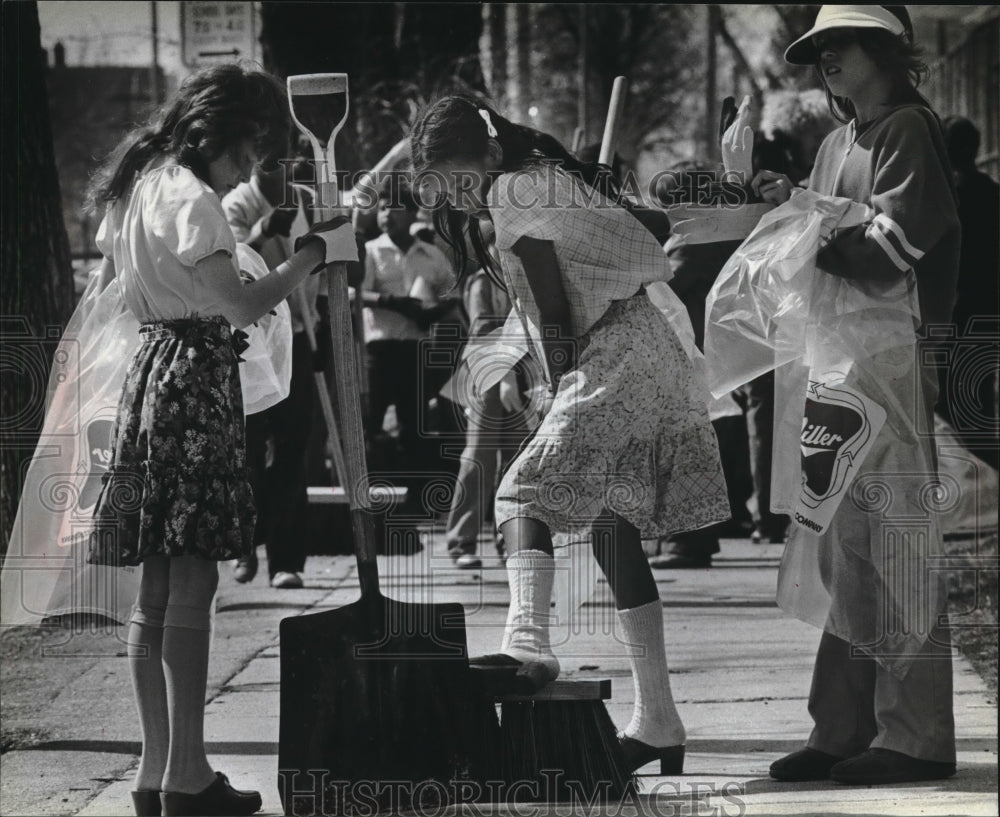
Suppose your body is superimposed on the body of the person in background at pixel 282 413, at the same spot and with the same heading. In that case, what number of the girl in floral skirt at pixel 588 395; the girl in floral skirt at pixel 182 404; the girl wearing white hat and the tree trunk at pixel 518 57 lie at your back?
1

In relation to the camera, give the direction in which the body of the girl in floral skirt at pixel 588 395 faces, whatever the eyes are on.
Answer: to the viewer's left

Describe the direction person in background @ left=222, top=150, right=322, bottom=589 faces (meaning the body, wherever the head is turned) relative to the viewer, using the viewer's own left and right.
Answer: facing the viewer

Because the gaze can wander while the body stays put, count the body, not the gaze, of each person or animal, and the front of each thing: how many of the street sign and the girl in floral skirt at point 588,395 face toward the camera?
1

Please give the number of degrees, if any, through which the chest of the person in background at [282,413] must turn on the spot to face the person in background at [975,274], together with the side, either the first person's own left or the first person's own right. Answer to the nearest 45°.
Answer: approximately 90° to the first person's own left

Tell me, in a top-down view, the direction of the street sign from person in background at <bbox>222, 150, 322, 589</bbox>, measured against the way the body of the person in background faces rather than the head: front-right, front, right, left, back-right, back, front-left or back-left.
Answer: back

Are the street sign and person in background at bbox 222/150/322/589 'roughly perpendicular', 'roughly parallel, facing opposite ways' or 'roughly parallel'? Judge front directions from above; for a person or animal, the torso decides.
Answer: roughly parallel

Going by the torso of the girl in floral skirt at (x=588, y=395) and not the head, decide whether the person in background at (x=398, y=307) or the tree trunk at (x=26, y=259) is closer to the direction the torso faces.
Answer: the tree trunk

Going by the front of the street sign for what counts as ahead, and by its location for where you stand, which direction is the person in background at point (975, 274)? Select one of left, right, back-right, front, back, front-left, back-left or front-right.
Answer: front-left

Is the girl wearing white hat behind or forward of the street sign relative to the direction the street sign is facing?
forward

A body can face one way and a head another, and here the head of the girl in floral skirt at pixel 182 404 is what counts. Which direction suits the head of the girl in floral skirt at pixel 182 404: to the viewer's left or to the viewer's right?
to the viewer's right

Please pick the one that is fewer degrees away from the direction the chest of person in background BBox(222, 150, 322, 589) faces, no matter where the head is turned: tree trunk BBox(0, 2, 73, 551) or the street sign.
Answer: the tree trunk

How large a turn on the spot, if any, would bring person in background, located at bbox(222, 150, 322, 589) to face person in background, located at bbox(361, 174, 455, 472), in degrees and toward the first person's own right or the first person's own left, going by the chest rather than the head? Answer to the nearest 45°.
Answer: approximately 180°

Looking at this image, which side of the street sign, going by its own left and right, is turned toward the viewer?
front

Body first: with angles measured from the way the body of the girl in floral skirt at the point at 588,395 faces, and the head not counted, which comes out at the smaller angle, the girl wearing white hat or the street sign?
the street sign
